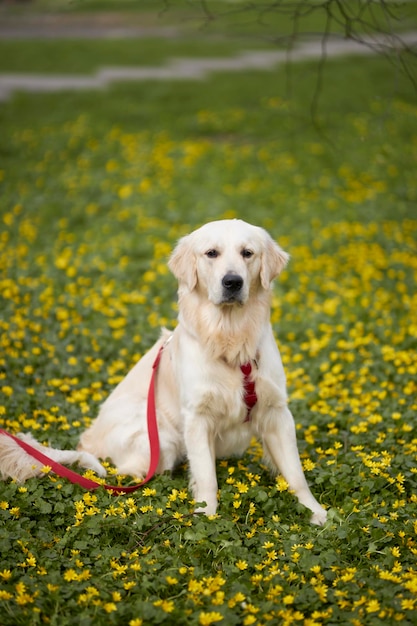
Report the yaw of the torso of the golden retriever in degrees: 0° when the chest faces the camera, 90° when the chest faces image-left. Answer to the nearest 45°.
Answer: approximately 315°
